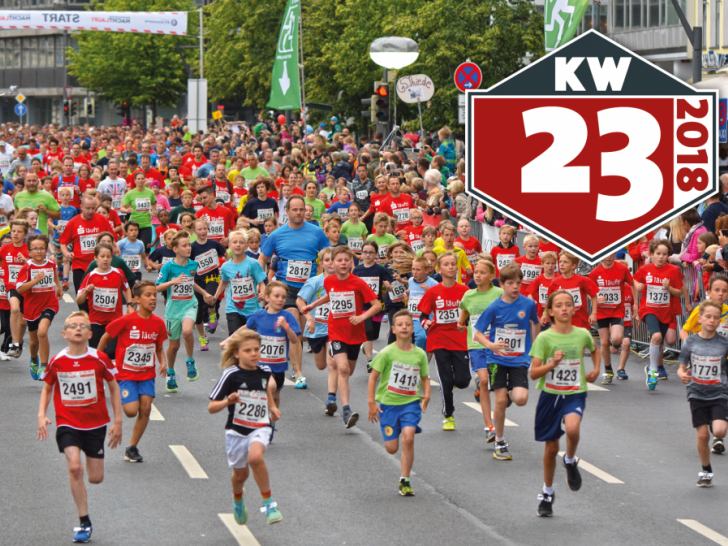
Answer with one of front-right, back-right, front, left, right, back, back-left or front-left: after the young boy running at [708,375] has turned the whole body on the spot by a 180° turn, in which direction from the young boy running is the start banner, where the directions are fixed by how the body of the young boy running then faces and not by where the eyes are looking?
front-left

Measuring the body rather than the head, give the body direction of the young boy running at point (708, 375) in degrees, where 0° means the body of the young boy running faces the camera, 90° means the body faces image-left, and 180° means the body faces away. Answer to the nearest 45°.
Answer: approximately 0°

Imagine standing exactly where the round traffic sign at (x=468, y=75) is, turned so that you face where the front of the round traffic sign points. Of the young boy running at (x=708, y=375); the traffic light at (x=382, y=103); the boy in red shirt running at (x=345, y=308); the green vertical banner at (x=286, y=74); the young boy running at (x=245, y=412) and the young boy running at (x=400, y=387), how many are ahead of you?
4
